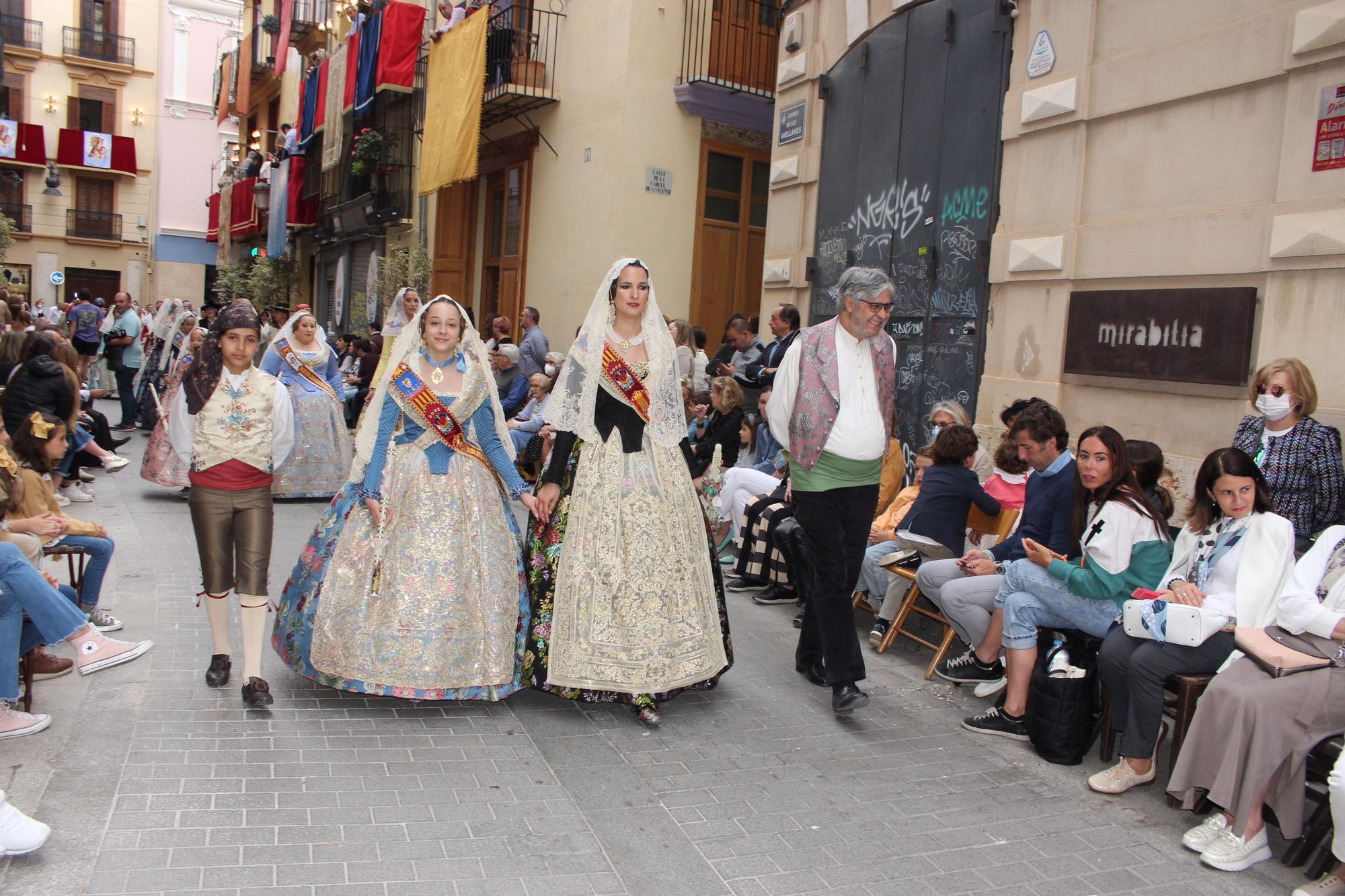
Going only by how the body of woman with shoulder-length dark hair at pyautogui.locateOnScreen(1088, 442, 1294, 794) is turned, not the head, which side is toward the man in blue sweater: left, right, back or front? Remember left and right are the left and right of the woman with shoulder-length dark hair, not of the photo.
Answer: right

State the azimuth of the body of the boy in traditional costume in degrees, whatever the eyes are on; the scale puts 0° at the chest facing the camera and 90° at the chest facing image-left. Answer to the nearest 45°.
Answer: approximately 0°

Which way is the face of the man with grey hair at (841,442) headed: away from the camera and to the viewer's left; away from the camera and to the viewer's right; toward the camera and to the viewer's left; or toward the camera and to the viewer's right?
toward the camera and to the viewer's right

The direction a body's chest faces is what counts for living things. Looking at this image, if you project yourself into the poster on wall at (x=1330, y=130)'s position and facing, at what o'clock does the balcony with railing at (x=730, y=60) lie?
The balcony with railing is roughly at 3 o'clock from the poster on wall.

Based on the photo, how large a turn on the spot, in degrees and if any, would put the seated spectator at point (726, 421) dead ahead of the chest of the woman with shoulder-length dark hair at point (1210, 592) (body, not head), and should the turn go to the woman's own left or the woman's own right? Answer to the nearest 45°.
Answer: approximately 90° to the woman's own right

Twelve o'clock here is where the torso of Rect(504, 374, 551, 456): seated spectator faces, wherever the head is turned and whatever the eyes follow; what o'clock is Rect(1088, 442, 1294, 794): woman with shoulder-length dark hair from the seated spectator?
The woman with shoulder-length dark hair is roughly at 10 o'clock from the seated spectator.

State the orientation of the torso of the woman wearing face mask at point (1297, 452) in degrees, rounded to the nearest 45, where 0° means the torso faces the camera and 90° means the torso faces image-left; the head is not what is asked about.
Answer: approximately 45°

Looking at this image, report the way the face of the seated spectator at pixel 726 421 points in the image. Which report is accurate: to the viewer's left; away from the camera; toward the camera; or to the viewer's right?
to the viewer's left

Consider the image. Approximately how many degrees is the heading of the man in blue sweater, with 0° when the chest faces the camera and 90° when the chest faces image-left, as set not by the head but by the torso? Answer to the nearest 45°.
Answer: approximately 90°
